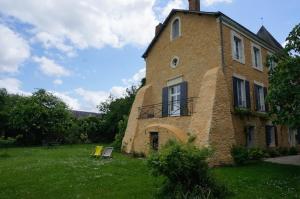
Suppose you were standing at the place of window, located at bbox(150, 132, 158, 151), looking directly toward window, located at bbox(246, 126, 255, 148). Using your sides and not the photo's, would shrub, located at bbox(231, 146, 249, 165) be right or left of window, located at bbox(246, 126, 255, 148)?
right

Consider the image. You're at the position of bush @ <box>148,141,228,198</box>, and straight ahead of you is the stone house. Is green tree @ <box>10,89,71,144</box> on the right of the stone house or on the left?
left
